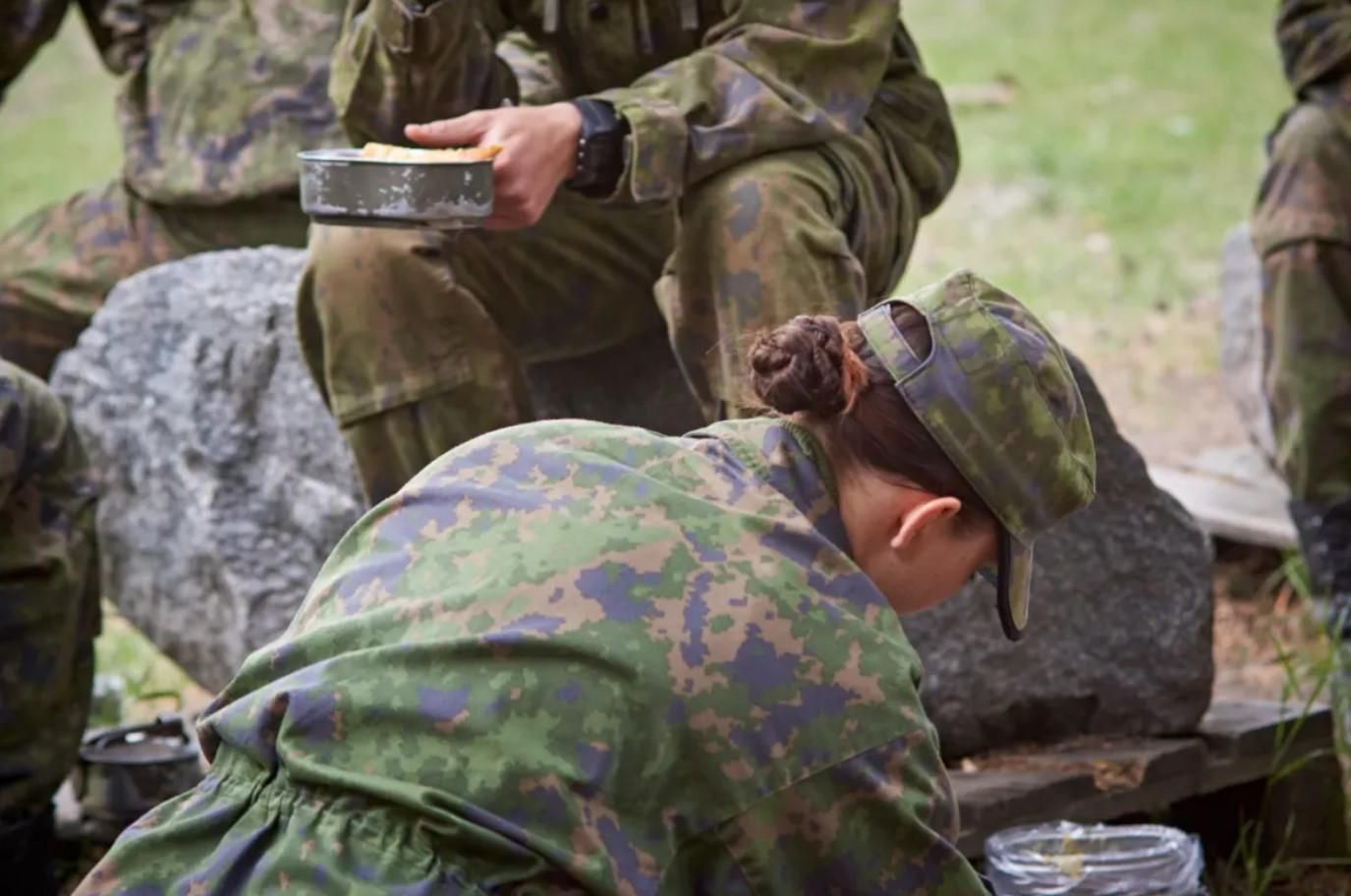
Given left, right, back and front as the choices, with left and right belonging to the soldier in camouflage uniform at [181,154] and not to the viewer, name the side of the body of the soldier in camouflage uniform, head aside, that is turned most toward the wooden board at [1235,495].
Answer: back

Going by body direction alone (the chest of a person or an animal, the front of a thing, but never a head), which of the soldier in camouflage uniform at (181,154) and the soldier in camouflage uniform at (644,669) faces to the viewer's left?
the soldier in camouflage uniform at (181,154)

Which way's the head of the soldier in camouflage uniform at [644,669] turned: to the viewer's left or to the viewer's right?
to the viewer's right

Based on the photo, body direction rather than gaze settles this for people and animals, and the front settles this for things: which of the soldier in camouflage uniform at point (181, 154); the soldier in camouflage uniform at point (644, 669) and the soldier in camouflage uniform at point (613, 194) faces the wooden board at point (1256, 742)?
the soldier in camouflage uniform at point (644, 669)

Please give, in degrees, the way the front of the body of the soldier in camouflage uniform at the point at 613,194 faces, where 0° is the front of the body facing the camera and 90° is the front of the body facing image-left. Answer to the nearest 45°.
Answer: approximately 45°

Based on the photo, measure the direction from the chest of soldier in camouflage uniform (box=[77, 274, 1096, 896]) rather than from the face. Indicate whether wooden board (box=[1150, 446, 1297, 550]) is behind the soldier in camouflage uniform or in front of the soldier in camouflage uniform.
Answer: in front

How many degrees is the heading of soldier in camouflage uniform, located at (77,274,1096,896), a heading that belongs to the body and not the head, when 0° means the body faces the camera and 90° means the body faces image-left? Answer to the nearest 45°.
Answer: approximately 225°

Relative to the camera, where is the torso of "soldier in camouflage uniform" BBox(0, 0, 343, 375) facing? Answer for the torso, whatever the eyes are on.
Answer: to the viewer's left
